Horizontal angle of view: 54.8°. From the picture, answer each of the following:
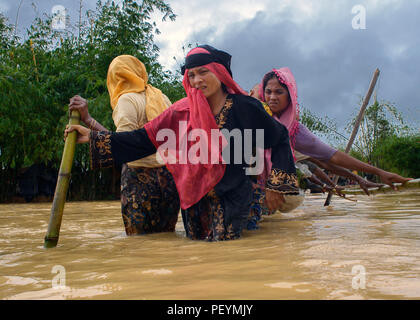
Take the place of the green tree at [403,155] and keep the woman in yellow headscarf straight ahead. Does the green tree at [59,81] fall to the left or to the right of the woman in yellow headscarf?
right

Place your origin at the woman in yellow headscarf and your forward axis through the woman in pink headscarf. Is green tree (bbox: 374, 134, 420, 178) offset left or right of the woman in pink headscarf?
left

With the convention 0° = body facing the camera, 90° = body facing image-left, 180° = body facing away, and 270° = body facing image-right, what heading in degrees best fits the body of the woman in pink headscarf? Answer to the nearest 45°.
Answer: approximately 45°

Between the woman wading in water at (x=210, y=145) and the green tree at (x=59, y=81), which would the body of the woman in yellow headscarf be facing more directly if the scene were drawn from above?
the green tree

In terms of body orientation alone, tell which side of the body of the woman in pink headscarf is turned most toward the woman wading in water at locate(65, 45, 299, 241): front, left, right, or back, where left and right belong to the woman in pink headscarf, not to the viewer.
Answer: front

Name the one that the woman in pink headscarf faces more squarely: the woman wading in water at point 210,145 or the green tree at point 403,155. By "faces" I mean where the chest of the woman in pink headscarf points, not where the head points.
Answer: the woman wading in water

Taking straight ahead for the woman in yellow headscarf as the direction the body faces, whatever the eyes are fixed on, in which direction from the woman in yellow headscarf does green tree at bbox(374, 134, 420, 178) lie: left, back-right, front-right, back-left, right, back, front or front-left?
right

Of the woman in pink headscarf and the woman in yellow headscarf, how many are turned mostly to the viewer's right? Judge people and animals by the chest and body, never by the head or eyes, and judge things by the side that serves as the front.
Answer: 0

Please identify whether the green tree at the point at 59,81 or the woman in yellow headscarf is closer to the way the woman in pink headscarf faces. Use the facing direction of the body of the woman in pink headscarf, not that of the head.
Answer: the woman in yellow headscarf

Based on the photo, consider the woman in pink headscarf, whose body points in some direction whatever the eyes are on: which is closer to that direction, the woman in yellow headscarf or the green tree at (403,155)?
the woman in yellow headscarf
